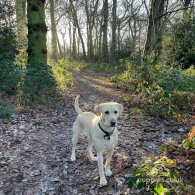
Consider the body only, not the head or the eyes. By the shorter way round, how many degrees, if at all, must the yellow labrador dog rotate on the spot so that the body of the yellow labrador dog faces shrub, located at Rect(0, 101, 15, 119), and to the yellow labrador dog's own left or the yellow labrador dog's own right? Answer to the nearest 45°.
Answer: approximately 180°

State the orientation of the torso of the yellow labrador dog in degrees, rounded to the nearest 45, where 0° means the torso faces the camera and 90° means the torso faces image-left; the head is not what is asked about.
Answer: approximately 315°

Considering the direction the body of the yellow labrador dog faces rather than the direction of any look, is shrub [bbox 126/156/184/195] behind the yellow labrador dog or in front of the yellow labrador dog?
in front

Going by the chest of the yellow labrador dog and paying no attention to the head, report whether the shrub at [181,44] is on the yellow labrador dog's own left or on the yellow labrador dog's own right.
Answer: on the yellow labrador dog's own left
